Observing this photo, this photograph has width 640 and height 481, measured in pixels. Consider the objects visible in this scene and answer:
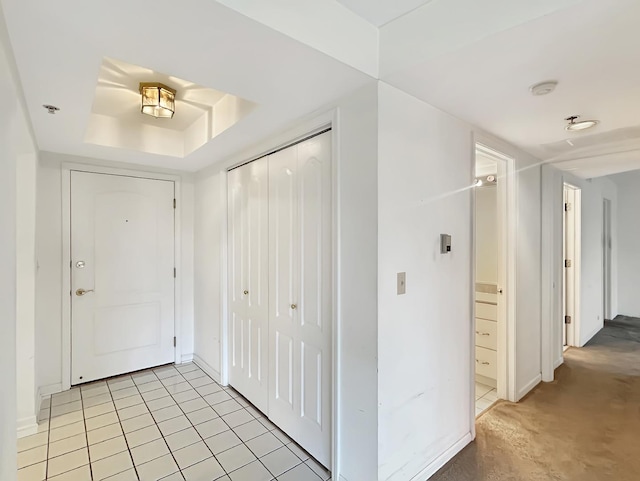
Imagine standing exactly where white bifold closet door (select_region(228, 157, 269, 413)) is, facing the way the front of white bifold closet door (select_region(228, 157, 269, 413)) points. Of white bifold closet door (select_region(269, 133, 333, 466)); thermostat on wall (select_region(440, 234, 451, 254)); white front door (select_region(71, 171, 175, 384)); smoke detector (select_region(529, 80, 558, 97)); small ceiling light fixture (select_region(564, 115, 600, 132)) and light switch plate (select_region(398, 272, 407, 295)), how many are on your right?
1

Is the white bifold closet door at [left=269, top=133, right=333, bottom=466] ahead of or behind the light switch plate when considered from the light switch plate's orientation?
behind

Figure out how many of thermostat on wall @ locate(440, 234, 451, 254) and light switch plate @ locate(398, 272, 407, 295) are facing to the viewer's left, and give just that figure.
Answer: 0

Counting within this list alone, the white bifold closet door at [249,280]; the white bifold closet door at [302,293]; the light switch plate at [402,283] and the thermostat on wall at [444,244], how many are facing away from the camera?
0

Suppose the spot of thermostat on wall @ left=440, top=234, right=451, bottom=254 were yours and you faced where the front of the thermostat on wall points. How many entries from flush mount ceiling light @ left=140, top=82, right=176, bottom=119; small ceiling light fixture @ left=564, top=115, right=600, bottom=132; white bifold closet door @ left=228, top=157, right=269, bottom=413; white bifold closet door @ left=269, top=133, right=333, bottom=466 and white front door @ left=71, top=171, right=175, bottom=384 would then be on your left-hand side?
1

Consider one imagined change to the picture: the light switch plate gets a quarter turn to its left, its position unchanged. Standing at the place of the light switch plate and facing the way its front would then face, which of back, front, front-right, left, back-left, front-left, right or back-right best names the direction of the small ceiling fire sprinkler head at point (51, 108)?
back-left

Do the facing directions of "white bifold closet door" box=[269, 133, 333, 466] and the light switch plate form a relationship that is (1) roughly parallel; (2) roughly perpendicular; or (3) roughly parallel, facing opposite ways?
roughly perpendicular

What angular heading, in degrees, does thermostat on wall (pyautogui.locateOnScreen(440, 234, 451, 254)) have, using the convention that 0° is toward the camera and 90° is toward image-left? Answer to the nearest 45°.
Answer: approximately 315°

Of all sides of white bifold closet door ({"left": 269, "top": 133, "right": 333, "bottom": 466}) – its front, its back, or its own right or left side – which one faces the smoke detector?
left

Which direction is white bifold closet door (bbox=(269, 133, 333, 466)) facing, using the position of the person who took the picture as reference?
facing the viewer and to the left of the viewer

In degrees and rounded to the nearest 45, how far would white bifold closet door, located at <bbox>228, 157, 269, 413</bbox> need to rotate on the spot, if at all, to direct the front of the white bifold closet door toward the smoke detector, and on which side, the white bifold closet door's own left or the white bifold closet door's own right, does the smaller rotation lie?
approximately 90° to the white bifold closet door's own left
